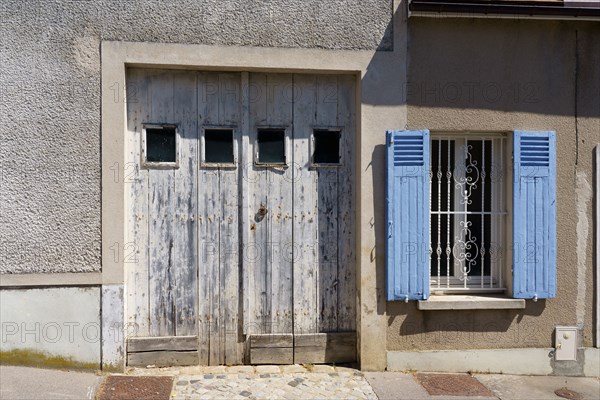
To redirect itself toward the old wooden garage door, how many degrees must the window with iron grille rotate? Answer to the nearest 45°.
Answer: approximately 90° to its right

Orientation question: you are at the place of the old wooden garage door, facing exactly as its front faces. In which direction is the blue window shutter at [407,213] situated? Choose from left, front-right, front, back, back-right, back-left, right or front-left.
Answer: left

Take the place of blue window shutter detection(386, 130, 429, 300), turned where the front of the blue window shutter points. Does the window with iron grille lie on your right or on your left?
on your left

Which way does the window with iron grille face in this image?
toward the camera

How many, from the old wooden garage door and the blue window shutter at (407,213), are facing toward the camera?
2

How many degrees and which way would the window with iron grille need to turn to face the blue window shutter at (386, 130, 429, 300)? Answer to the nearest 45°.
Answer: approximately 45° to its right

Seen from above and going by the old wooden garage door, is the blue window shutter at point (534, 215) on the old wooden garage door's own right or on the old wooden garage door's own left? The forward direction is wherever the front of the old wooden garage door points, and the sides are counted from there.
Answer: on the old wooden garage door's own left

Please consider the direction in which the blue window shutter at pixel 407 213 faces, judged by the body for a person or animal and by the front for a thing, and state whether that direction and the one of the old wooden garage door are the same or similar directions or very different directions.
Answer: same or similar directions

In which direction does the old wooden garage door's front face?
toward the camera

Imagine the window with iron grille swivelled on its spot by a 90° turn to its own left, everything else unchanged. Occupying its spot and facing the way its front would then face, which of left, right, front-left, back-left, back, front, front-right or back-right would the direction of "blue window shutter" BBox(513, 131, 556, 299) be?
front

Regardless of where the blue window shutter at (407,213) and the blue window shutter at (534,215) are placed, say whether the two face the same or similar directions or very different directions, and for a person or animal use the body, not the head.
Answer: same or similar directions

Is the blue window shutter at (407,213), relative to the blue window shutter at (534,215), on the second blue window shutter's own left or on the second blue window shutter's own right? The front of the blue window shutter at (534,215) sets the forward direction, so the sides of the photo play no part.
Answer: on the second blue window shutter's own right
